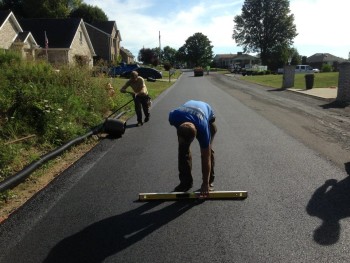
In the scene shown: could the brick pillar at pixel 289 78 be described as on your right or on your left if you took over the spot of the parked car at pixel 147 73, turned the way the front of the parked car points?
on your left

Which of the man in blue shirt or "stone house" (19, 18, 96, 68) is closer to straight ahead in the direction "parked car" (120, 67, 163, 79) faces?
the stone house

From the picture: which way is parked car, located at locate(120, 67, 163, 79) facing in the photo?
to the viewer's left

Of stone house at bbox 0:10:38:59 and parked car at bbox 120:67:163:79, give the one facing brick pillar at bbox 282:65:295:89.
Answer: the stone house

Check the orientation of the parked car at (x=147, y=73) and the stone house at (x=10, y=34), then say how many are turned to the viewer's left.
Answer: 1

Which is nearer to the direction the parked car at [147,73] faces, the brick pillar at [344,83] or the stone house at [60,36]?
the stone house

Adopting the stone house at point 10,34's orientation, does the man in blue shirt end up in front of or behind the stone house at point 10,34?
in front

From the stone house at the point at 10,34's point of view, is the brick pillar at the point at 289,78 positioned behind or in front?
in front

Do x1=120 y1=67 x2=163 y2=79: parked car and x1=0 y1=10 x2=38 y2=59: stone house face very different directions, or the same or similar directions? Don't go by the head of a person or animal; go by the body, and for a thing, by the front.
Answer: very different directions

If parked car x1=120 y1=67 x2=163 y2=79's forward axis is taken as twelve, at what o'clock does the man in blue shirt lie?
The man in blue shirt is roughly at 9 o'clock from the parked car.

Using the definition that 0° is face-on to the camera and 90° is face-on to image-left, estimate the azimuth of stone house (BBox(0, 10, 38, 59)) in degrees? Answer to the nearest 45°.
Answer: approximately 315°
